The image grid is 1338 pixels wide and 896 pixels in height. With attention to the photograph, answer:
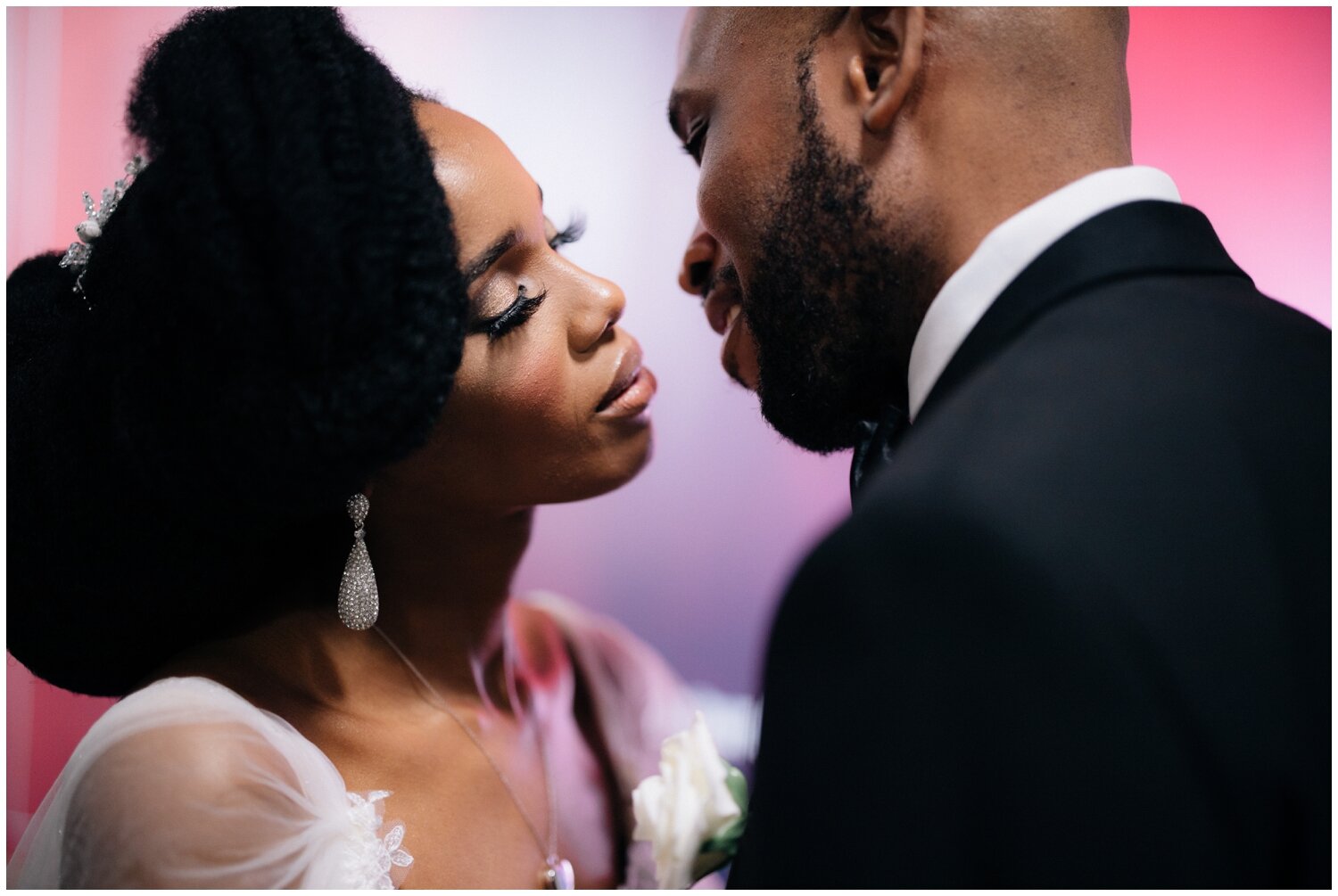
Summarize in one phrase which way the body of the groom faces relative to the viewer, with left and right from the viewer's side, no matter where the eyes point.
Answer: facing away from the viewer and to the left of the viewer

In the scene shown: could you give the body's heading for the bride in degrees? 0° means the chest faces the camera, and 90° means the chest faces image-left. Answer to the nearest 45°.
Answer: approximately 315°

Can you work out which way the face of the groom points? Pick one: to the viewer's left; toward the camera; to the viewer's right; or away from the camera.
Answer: to the viewer's left

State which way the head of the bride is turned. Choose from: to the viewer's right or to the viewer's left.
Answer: to the viewer's right
